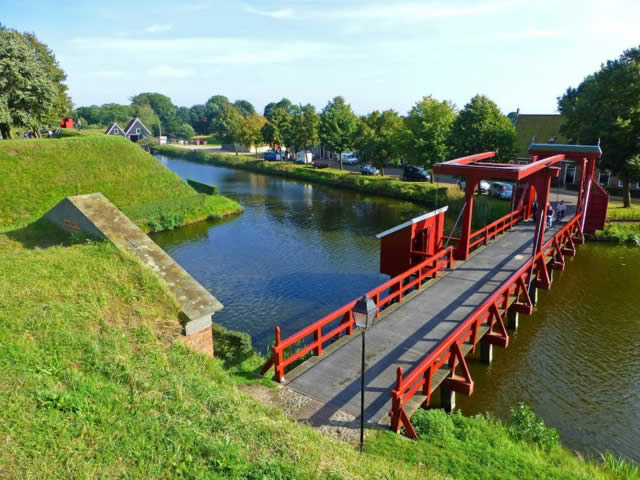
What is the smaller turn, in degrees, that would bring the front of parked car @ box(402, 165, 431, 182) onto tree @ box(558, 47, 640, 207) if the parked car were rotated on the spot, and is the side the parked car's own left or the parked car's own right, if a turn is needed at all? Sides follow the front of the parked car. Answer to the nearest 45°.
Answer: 0° — it already faces it

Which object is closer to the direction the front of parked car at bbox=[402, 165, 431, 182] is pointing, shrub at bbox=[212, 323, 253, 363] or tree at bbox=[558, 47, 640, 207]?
the tree

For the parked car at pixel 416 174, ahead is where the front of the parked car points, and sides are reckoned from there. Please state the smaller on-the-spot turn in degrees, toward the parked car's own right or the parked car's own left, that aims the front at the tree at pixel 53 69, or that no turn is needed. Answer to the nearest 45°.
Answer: approximately 135° to the parked car's own right

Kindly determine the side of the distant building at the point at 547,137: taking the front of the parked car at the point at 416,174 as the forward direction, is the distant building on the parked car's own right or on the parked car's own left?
on the parked car's own left

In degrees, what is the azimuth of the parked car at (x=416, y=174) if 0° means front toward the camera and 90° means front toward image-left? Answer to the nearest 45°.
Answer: approximately 315°

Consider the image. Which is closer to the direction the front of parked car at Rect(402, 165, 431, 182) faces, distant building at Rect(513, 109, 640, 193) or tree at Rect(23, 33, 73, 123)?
the distant building

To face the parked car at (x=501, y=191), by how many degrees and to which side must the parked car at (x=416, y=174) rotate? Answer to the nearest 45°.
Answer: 0° — it already faces it
